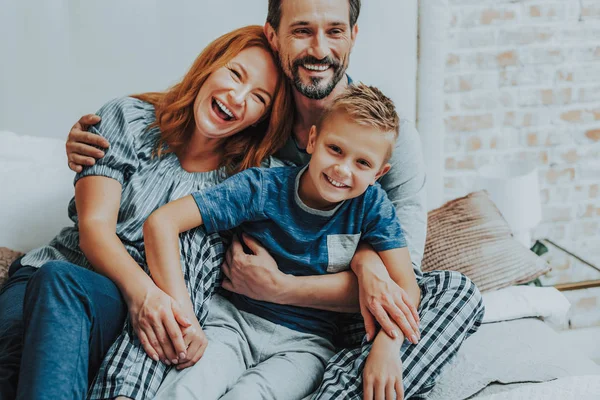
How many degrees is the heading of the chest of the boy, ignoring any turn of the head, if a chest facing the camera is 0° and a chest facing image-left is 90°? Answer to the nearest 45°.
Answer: approximately 0°

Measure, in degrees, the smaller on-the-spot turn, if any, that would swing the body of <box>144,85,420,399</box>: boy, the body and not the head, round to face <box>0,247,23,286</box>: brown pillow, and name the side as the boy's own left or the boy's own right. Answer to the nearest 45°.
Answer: approximately 90° to the boy's own right

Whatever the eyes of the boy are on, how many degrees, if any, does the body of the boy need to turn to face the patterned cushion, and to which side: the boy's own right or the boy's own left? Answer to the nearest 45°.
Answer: approximately 135° to the boy's own left

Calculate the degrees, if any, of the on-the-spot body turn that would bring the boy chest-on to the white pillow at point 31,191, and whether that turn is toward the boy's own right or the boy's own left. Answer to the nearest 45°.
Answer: approximately 135° to the boy's own right

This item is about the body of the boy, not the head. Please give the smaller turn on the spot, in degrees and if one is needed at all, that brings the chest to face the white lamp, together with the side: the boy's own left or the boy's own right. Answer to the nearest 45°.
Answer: approximately 135° to the boy's own left

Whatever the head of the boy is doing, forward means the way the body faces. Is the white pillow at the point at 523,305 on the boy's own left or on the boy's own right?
on the boy's own left

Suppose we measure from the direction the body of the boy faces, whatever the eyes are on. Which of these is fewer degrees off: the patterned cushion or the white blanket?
the white blanket

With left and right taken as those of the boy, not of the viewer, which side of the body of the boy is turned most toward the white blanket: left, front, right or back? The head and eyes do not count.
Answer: left

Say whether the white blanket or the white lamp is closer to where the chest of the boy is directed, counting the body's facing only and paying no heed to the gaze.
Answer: the white blanket
